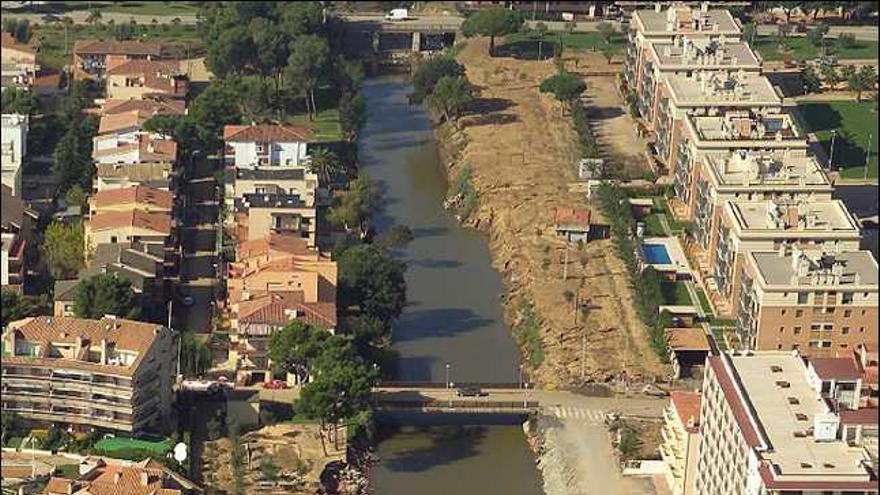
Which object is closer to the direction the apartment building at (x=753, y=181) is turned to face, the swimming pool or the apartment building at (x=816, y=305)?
the swimming pool

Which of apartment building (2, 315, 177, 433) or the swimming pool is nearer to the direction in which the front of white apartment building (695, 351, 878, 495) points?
the apartment building

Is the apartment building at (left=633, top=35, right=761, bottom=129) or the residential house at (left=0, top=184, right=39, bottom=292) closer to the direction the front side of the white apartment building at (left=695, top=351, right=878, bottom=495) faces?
the residential house

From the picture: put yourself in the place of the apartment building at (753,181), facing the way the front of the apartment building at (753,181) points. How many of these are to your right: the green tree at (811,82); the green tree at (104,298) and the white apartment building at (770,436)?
1

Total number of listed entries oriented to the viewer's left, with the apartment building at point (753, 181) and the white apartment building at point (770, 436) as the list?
2

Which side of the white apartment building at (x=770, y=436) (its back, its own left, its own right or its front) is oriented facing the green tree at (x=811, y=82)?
right

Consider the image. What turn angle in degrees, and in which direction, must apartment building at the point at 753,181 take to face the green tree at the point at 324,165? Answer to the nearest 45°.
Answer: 0° — it already faces it

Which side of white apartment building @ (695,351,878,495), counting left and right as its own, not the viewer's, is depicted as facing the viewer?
left

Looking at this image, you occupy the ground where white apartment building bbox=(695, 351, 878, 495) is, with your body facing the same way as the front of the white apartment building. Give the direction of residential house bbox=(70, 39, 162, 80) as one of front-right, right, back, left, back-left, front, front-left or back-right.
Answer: front-right

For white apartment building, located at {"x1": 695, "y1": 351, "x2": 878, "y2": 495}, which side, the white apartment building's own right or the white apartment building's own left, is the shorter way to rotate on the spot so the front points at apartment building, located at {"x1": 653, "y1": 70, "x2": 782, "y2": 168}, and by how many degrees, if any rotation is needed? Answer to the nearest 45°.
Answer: approximately 90° to the white apartment building's own right

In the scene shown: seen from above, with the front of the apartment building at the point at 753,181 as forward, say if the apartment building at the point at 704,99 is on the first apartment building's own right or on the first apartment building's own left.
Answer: on the first apartment building's own right

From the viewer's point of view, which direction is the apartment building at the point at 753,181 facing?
to the viewer's left

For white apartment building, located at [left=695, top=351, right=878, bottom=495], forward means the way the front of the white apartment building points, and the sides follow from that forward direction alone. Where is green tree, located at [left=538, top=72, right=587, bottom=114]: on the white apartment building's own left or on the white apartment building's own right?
on the white apartment building's own right

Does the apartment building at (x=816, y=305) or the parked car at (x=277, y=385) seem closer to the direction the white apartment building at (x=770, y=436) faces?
the parked car

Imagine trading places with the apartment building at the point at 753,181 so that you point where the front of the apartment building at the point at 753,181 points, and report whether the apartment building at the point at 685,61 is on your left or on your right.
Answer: on your right

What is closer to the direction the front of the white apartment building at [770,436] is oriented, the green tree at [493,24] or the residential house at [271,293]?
the residential house
